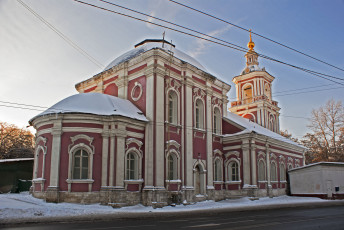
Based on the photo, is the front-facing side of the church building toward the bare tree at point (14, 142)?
no

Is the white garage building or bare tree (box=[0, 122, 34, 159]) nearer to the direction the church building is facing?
the white garage building

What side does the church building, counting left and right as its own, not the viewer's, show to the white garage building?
front
